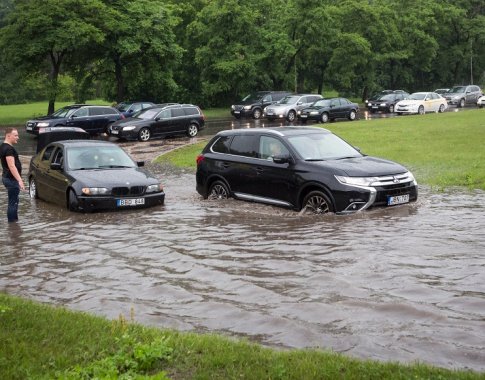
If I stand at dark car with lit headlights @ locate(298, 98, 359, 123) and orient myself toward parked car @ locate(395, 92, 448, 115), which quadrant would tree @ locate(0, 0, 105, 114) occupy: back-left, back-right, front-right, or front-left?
back-left

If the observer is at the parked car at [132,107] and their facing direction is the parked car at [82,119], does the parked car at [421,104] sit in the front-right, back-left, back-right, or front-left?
back-left

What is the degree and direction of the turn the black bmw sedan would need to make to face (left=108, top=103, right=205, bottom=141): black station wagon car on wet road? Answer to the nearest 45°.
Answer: approximately 135° to its left

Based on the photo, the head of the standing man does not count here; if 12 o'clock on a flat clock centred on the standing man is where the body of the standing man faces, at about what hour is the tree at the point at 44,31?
The tree is roughly at 9 o'clock from the standing man.

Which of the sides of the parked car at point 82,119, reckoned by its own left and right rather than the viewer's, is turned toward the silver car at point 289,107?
back

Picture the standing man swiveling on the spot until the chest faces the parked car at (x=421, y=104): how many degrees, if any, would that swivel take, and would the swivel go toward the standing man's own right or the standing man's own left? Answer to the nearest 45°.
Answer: approximately 45° to the standing man's own left

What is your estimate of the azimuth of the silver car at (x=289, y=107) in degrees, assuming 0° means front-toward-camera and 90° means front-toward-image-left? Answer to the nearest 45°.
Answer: approximately 45°

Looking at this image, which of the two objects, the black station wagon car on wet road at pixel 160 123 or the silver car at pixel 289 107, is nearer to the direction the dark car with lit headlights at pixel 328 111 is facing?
the black station wagon car on wet road

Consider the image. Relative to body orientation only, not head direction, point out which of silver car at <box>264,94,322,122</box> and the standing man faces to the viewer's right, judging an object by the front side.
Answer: the standing man

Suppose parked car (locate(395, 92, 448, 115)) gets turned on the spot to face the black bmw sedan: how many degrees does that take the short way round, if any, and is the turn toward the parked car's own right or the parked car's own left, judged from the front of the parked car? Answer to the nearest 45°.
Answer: approximately 45° to the parked car's own left

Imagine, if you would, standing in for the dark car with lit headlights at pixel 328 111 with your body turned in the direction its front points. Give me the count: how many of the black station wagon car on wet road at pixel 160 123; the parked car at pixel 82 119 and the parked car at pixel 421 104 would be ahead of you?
2

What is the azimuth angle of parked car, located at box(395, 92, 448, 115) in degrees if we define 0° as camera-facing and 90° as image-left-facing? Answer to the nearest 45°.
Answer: approximately 45°

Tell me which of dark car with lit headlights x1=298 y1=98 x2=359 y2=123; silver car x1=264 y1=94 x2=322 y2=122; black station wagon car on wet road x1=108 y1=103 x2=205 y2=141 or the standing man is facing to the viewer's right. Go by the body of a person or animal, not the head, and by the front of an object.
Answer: the standing man

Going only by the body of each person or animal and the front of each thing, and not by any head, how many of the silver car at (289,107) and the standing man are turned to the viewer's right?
1

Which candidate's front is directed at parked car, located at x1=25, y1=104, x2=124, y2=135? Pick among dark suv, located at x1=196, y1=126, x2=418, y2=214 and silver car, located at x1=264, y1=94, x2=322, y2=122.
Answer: the silver car

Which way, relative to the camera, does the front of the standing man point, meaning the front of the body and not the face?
to the viewer's right
